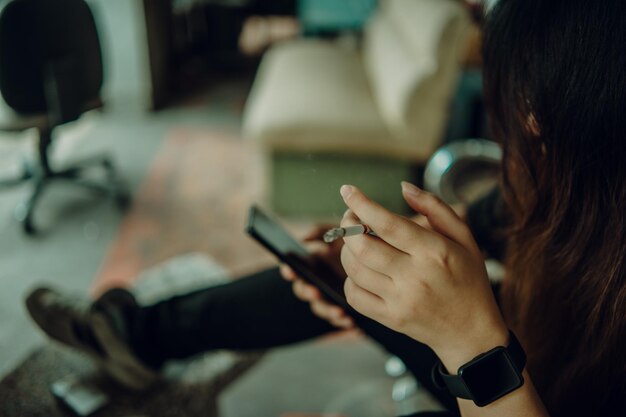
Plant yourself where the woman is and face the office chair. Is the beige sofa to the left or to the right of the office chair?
right

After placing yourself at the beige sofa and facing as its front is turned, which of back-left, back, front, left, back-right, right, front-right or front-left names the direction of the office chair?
front

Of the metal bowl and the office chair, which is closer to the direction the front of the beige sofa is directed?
the office chair

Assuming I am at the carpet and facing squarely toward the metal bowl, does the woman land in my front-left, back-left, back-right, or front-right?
front-right

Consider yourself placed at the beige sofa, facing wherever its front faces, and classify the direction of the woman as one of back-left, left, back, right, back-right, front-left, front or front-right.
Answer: left

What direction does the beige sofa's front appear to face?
to the viewer's left

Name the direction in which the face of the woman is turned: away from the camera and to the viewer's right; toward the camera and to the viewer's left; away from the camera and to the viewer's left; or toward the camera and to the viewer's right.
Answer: away from the camera and to the viewer's left

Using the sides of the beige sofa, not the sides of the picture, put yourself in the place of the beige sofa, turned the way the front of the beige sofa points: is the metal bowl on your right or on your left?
on your left
